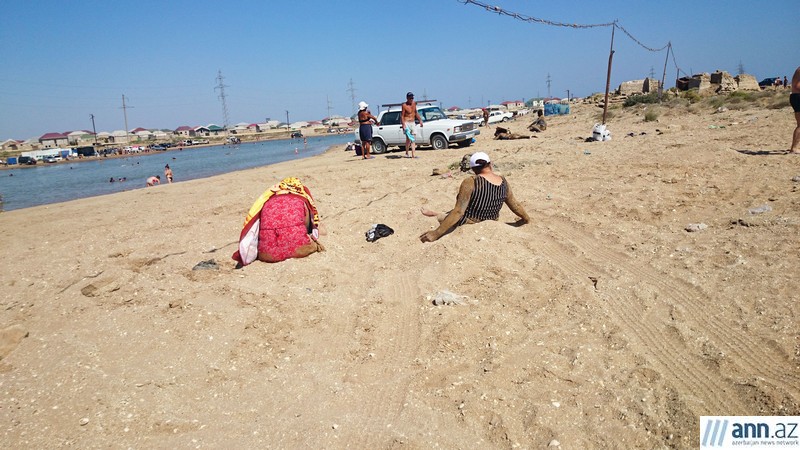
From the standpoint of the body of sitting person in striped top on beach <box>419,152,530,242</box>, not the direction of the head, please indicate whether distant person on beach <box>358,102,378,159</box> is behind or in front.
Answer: in front

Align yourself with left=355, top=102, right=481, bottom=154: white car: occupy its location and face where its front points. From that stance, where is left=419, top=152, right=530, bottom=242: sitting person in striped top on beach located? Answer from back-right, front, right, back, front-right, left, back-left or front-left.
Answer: front-right

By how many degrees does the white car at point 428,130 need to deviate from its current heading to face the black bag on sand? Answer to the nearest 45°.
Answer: approximately 45° to its right

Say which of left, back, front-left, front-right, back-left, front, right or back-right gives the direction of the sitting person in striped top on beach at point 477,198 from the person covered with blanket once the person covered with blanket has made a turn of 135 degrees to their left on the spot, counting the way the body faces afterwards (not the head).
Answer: back-left

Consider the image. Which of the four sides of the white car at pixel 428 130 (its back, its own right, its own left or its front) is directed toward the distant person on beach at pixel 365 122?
right

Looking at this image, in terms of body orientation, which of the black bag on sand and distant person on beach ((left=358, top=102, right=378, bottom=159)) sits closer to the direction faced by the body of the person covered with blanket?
the distant person on beach

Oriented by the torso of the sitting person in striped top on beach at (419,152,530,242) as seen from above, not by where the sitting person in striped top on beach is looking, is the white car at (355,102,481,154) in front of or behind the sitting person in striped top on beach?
in front

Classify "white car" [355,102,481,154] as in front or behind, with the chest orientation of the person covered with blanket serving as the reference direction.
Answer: in front

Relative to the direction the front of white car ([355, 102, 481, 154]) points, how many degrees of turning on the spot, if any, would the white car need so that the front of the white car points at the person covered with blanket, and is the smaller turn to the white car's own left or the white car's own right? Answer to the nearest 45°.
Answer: approximately 45° to the white car's own right

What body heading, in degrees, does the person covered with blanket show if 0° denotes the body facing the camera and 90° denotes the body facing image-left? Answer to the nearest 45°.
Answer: approximately 180°

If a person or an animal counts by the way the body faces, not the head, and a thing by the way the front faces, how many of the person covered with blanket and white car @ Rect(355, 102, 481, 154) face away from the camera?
1

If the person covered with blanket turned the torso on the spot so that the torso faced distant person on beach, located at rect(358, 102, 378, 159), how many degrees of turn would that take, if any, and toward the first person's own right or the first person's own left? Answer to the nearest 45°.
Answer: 0° — they already face them

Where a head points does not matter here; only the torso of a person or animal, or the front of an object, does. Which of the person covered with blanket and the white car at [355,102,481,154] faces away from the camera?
the person covered with blanket

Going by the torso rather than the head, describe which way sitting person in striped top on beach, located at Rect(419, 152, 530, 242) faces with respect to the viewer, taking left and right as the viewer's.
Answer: facing away from the viewer and to the left of the viewer

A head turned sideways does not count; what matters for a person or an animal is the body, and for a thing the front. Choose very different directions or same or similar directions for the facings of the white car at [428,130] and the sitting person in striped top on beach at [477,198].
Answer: very different directions

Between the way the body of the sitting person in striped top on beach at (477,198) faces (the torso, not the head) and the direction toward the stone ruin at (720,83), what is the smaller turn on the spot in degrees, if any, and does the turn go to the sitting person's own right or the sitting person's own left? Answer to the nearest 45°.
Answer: approximately 90° to the sitting person's own right
